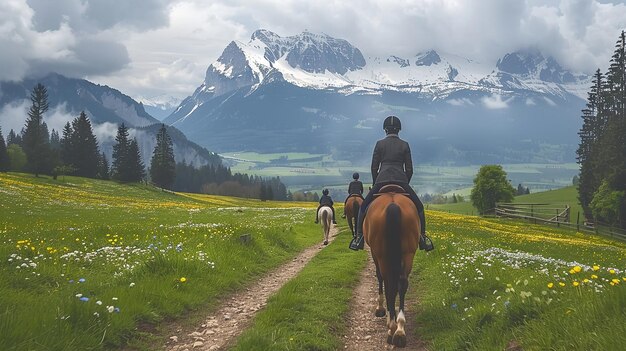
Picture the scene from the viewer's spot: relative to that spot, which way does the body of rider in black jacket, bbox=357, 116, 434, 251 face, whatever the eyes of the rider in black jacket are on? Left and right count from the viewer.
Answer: facing away from the viewer

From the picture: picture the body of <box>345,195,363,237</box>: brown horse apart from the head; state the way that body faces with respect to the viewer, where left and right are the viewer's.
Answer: facing away from the viewer

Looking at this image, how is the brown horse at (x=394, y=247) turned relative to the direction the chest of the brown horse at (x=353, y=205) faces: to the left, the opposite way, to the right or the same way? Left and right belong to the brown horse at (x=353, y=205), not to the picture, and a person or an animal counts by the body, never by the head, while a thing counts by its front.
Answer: the same way

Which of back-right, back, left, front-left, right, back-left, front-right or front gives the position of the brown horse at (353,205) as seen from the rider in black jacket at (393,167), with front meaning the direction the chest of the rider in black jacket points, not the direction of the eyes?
front

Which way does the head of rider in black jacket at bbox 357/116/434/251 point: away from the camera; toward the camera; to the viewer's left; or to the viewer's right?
away from the camera

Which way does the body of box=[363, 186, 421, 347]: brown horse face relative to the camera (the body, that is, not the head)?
away from the camera

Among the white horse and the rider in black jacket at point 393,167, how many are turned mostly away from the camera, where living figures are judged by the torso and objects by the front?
2

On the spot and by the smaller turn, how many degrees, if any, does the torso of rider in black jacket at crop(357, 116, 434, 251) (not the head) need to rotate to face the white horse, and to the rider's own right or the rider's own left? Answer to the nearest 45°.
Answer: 0° — they already face it

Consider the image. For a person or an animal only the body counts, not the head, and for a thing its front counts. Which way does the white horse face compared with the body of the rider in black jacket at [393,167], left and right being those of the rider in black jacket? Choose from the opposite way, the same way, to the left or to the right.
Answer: the same way

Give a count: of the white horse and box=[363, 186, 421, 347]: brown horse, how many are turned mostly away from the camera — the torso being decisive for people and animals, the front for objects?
2

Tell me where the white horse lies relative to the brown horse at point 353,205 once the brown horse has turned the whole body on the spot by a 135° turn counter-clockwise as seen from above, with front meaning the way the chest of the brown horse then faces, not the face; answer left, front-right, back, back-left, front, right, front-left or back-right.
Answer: right

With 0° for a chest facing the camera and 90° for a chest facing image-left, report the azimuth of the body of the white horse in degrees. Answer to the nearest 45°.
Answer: approximately 180°

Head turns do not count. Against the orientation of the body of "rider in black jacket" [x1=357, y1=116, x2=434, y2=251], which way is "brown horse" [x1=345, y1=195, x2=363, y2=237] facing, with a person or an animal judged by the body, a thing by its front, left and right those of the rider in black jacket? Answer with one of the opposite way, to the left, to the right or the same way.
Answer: the same way

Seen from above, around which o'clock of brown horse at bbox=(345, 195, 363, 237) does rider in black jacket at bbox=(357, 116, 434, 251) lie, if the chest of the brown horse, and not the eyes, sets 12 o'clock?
The rider in black jacket is roughly at 6 o'clock from the brown horse.

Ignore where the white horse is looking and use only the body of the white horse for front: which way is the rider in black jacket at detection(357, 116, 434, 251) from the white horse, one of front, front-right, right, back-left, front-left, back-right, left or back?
back

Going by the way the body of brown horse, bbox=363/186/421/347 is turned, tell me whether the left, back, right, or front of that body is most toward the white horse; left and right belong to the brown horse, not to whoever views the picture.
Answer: front
